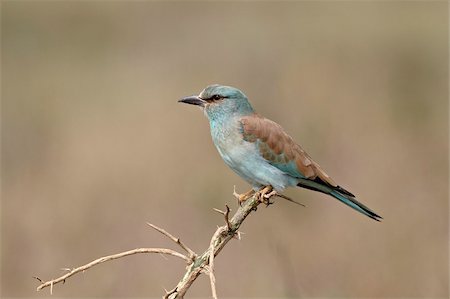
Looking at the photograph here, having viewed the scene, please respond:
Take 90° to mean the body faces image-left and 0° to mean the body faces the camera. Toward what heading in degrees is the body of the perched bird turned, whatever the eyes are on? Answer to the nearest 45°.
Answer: approximately 90°
